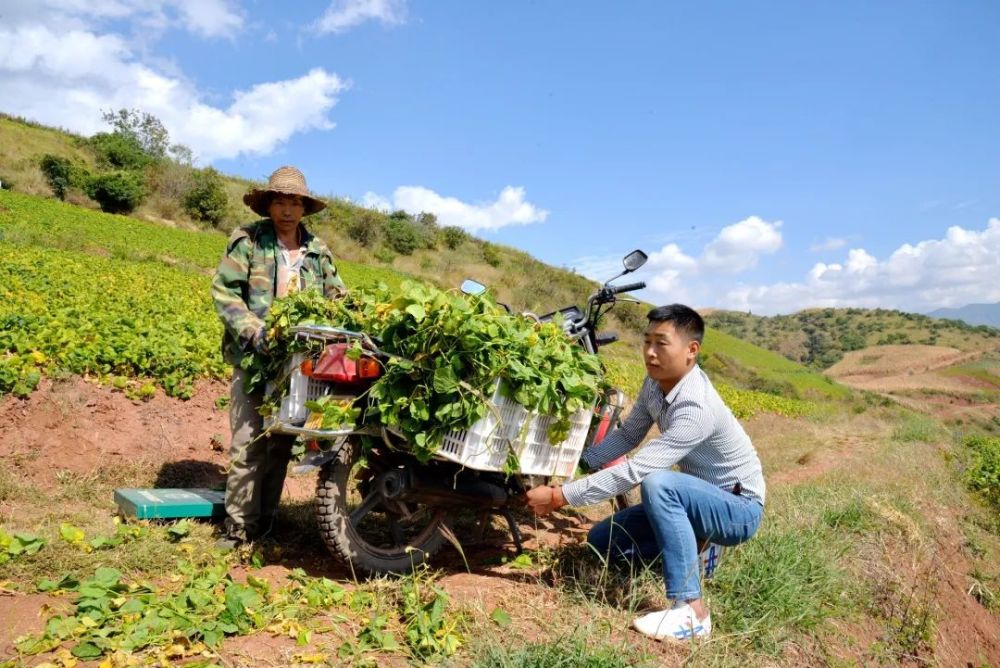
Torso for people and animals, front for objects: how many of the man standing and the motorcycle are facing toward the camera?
1

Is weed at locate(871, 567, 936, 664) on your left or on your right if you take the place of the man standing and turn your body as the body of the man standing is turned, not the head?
on your left

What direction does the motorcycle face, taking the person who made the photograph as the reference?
facing away from the viewer and to the right of the viewer

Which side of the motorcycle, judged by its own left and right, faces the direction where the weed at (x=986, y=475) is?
front

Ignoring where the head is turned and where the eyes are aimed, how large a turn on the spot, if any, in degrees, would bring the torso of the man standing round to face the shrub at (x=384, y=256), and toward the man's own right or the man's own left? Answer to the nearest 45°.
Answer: approximately 180°

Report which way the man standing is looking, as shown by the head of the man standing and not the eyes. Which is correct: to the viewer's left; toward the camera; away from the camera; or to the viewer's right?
toward the camera

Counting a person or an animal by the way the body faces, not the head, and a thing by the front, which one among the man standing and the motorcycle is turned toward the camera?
the man standing

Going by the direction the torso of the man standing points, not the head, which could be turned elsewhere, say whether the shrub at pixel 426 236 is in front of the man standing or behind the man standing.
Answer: behind

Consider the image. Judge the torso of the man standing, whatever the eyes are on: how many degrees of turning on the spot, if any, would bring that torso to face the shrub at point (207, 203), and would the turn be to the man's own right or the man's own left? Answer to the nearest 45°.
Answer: approximately 180°

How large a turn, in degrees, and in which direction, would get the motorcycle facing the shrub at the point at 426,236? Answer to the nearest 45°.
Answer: approximately 45° to its left

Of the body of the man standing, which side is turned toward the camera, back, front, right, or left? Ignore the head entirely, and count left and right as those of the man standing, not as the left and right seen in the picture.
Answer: front

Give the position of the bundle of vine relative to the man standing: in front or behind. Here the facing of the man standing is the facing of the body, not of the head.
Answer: in front

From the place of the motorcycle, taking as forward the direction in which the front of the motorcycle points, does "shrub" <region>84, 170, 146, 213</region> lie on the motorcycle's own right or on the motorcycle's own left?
on the motorcycle's own left

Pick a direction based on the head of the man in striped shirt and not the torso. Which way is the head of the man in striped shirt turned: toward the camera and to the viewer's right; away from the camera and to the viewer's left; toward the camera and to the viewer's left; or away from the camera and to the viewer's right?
toward the camera and to the viewer's left
